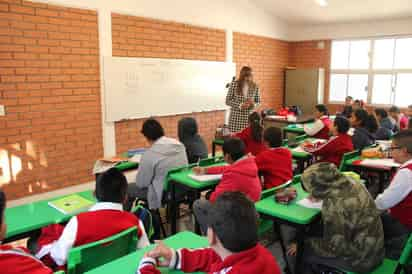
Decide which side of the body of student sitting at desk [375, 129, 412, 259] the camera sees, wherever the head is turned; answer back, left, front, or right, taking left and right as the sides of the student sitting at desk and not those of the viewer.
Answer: left

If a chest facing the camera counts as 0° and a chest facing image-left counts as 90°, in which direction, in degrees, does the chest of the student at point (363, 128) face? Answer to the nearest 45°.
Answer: approximately 90°

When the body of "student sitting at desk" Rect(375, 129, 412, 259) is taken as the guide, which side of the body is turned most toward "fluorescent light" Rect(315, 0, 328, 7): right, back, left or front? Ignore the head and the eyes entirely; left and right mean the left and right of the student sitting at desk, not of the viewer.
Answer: right

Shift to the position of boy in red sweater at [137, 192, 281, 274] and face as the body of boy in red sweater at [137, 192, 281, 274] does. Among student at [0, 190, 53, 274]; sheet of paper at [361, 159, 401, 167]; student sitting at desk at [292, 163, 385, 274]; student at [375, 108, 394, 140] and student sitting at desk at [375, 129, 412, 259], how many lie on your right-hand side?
4

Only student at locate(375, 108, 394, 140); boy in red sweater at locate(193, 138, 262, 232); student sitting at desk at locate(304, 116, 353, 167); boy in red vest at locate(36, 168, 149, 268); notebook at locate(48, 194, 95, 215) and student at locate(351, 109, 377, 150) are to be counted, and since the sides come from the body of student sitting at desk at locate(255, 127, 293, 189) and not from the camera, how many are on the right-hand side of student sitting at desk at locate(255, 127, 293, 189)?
3

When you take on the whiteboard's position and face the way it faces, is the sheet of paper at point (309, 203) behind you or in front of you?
in front

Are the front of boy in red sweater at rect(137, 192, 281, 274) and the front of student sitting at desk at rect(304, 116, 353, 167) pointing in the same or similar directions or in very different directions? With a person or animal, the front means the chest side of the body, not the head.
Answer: same or similar directions

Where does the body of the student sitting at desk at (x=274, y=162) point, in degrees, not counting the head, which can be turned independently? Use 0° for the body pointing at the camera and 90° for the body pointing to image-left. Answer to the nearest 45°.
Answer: approximately 135°

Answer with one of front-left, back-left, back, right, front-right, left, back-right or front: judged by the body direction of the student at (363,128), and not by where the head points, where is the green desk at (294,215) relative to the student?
left

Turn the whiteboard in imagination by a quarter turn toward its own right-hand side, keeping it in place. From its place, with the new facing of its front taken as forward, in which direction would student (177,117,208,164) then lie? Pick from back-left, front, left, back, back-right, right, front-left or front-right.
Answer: front-left

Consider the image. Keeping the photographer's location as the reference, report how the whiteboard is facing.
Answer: facing the viewer and to the right of the viewer

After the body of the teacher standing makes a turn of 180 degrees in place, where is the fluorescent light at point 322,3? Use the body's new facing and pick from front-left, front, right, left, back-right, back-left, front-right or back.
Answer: right

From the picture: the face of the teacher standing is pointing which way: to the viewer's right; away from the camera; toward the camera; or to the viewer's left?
toward the camera

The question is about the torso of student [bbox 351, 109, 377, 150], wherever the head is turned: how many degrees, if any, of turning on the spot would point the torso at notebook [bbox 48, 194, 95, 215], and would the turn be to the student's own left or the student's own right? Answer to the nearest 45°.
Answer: approximately 45° to the student's own left

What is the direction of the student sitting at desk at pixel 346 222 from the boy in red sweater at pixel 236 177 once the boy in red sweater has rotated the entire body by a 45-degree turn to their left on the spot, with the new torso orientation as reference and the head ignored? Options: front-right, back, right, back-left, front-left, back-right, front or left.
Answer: back-left

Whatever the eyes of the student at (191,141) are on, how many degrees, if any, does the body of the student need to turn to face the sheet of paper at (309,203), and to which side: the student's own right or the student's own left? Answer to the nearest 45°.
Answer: approximately 180°

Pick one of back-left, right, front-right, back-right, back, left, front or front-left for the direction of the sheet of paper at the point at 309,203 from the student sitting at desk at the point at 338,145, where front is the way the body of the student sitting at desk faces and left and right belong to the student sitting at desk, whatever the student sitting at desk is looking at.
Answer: back-left
